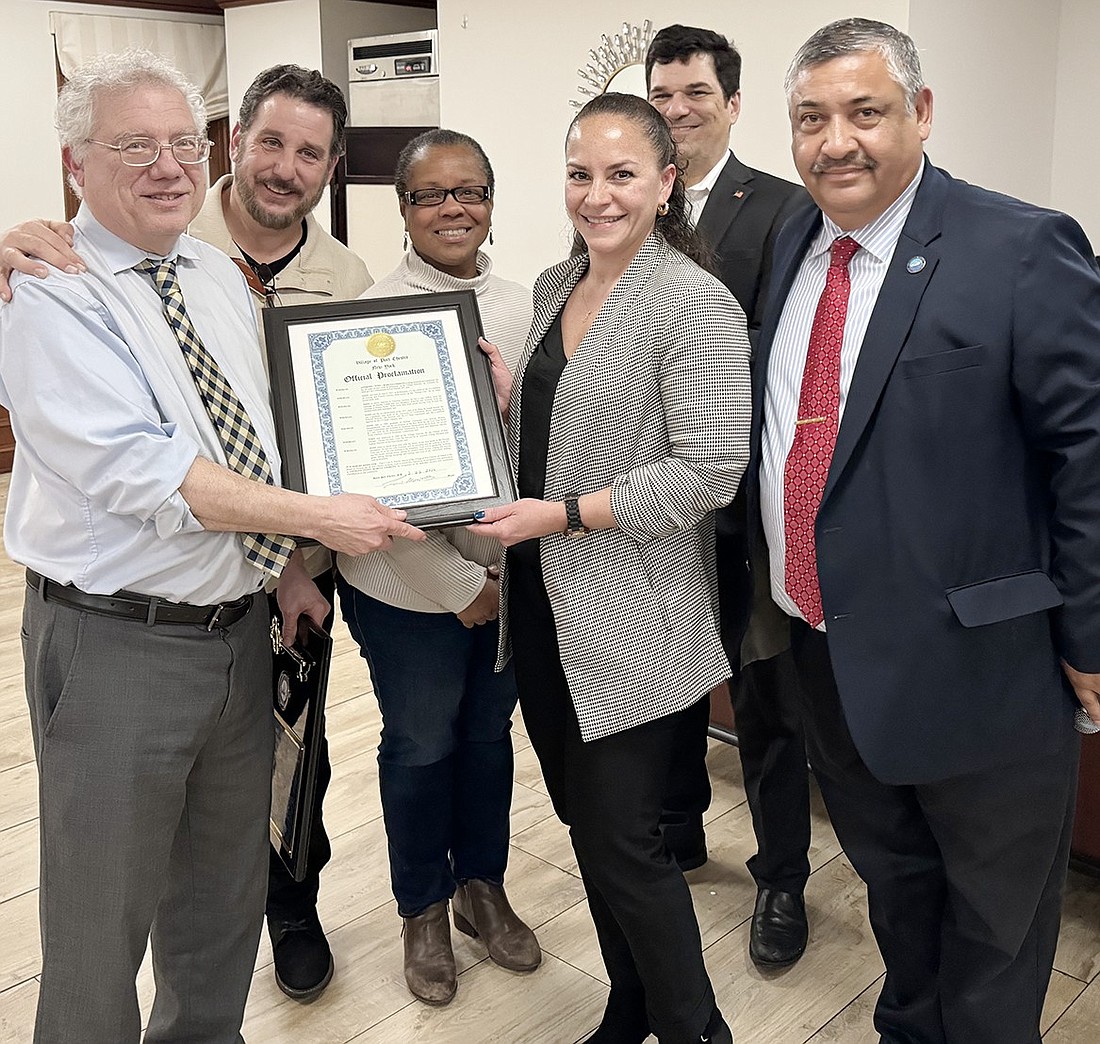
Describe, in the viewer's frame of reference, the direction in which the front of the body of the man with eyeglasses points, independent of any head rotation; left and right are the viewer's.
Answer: facing the viewer and to the right of the viewer

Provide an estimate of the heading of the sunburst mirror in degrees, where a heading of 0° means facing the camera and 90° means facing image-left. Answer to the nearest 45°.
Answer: approximately 0°

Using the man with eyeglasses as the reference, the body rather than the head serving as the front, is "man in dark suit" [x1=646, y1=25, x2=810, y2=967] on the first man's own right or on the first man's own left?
on the first man's own left

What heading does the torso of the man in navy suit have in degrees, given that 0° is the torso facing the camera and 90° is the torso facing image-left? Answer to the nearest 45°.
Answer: approximately 45°

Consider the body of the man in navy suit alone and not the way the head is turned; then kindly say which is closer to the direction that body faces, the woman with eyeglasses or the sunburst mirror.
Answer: the woman with eyeglasses

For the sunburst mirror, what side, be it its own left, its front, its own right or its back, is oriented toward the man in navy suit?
front

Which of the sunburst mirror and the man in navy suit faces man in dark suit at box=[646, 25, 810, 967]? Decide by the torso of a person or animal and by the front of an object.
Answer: the sunburst mirror

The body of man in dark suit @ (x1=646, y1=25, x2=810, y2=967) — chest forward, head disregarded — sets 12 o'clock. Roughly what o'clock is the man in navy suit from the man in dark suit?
The man in navy suit is roughly at 10 o'clock from the man in dark suit.

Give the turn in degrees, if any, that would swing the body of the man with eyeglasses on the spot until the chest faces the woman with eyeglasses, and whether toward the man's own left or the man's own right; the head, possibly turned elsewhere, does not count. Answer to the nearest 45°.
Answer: approximately 90° to the man's own left

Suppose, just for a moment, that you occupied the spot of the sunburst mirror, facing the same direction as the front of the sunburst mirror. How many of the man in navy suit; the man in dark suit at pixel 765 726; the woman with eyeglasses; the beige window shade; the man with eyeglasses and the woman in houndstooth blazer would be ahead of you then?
5

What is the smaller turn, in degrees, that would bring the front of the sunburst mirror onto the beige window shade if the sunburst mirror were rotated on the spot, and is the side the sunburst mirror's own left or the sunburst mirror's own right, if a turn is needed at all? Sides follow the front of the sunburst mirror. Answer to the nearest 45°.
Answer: approximately 135° to the sunburst mirror's own right

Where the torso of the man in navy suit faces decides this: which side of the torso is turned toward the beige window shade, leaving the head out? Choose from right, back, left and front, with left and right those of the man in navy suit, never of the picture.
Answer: right
